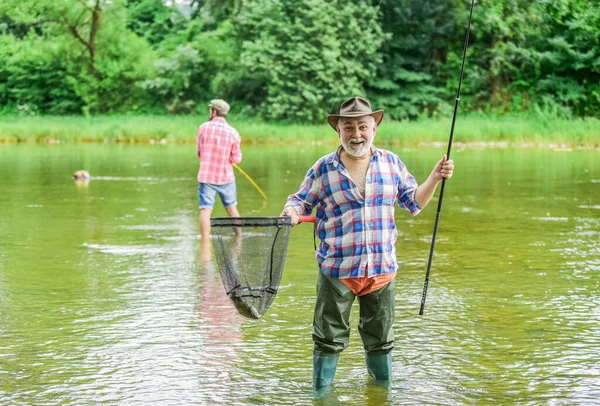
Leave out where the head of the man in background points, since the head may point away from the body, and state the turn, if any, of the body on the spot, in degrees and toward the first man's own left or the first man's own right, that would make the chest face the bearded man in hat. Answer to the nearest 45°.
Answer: approximately 180°

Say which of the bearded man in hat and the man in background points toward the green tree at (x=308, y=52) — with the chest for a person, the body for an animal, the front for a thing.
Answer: the man in background

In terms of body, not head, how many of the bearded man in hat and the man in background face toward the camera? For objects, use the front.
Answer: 1

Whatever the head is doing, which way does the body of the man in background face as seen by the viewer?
away from the camera

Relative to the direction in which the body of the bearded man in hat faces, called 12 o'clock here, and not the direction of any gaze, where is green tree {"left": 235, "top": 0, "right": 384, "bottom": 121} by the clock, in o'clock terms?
The green tree is roughly at 6 o'clock from the bearded man in hat.

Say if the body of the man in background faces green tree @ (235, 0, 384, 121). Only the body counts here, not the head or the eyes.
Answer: yes

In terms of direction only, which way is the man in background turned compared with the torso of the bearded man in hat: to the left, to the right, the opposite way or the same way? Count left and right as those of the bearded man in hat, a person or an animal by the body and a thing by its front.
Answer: the opposite way

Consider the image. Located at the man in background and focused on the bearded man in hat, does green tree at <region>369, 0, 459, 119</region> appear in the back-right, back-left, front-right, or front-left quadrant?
back-left

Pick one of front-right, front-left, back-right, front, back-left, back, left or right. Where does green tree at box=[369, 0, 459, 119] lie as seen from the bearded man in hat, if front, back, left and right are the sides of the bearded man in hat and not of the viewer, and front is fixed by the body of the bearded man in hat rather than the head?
back
